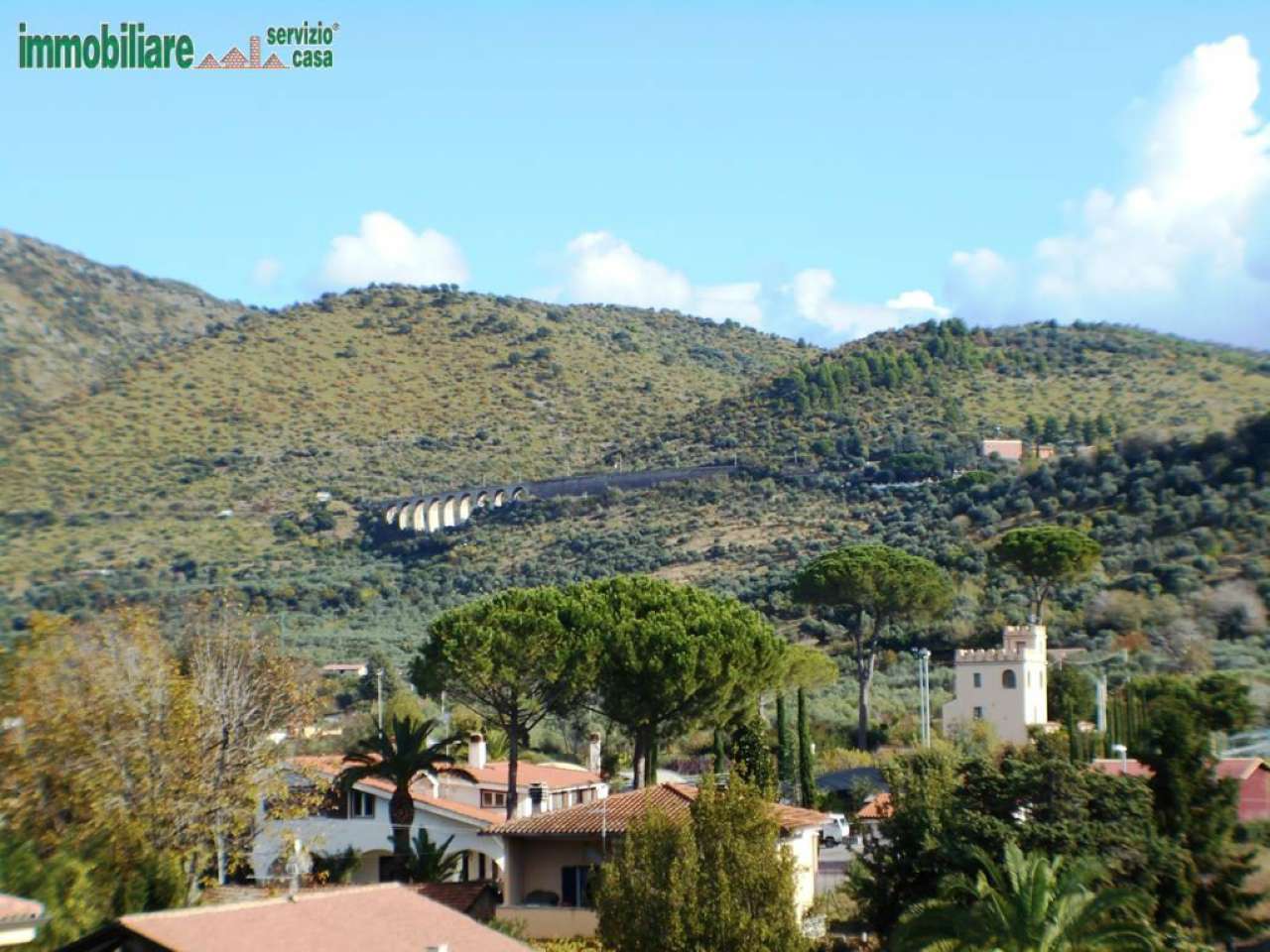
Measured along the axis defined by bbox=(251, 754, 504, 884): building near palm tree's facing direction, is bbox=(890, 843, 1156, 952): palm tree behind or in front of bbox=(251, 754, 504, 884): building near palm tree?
in front

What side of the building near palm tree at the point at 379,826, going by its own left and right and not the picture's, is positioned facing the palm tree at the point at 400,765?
front

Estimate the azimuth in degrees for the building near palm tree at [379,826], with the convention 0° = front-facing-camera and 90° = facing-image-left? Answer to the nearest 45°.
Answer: approximately 0°

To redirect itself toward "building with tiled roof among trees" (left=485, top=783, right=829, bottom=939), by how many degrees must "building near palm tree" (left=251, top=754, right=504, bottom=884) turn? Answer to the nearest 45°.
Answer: approximately 45° to its left

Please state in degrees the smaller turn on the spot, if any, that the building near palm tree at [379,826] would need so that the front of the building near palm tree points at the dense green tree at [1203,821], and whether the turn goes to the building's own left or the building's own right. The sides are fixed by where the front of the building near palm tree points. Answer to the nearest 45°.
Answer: approximately 45° to the building's own left

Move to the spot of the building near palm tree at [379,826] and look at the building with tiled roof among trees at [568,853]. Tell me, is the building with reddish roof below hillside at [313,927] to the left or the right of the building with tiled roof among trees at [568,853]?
right

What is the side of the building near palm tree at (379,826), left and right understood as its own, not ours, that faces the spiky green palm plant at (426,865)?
front

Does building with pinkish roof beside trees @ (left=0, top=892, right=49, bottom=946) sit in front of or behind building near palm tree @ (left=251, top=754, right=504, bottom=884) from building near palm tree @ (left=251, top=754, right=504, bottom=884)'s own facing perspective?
in front

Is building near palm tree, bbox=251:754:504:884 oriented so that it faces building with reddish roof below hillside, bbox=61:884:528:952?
yes
